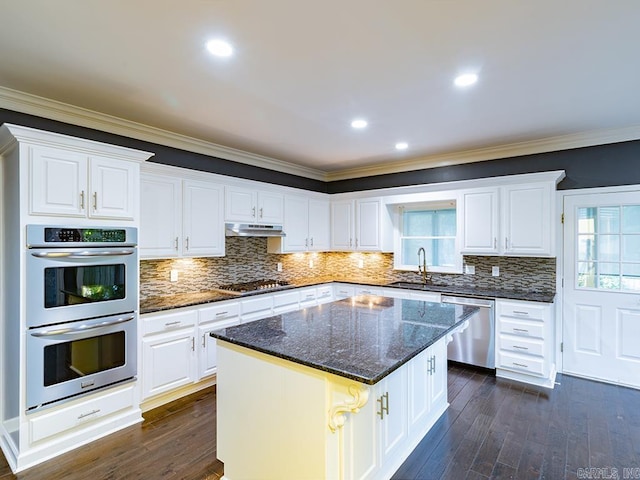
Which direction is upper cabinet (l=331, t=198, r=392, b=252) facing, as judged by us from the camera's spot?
facing the viewer and to the left of the viewer

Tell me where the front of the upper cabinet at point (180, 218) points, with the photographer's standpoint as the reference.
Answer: facing the viewer and to the right of the viewer

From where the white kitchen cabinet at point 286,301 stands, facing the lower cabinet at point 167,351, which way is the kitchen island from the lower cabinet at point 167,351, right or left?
left

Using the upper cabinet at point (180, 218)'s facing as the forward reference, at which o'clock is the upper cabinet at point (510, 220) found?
the upper cabinet at point (510, 220) is roughly at 11 o'clock from the upper cabinet at point (180, 218).

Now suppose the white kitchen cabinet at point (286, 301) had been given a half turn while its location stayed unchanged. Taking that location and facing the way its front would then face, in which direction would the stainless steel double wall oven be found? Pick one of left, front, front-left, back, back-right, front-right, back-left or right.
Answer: left

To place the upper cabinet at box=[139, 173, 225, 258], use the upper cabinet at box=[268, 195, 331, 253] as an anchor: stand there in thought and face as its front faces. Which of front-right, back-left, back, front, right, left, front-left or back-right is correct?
right

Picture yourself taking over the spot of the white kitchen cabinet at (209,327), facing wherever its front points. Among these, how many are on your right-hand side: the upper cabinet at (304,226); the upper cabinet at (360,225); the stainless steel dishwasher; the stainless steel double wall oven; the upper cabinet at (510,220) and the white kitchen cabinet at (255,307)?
1

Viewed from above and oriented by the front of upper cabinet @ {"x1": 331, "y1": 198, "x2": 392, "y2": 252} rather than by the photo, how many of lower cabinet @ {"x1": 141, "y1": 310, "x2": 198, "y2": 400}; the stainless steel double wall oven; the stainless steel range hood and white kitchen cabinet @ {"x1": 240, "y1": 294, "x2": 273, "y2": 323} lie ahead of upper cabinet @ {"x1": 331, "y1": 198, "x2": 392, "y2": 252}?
4

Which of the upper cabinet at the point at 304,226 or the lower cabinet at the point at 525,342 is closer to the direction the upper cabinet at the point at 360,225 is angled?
the upper cabinet

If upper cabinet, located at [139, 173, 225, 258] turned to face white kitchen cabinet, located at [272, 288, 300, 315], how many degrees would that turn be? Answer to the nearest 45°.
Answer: approximately 45° to its left

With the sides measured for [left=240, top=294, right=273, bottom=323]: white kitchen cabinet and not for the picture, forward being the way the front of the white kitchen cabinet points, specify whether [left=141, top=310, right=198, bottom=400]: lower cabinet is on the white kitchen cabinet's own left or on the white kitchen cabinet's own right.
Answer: on the white kitchen cabinet's own right

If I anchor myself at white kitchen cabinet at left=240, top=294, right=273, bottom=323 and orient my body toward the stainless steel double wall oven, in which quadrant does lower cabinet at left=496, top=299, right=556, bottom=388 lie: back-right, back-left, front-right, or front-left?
back-left

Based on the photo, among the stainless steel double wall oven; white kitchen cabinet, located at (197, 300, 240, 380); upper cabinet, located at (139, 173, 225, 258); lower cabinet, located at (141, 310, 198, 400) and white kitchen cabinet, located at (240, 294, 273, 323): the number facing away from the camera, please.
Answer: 0

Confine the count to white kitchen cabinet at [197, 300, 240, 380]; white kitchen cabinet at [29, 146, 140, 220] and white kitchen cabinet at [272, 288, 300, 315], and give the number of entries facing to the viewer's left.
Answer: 0

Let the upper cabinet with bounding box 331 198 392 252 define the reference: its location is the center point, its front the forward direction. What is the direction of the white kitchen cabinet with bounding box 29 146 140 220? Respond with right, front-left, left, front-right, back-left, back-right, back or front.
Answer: front

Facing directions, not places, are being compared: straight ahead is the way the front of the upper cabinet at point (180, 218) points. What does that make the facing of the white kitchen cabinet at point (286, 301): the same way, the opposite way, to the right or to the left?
the same way

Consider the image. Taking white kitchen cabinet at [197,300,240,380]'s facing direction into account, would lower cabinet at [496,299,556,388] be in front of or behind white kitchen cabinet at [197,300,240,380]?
in front

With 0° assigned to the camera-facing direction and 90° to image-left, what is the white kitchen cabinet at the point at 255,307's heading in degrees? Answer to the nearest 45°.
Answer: approximately 315°
